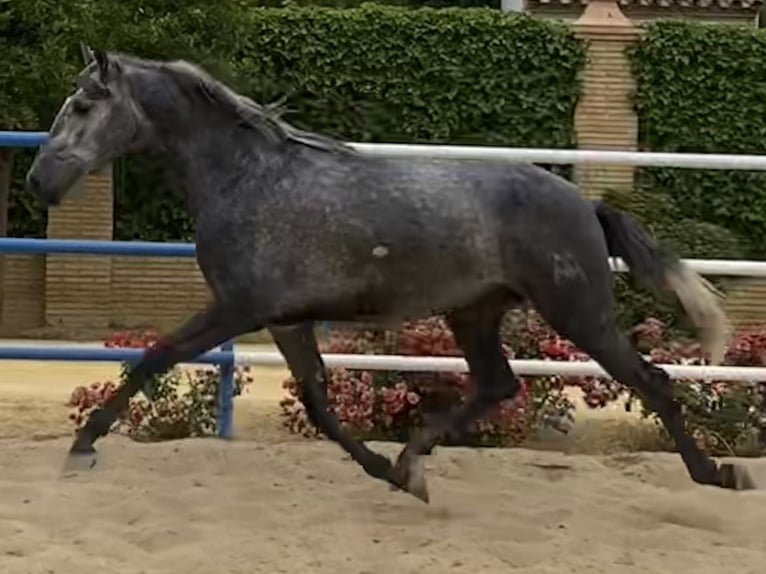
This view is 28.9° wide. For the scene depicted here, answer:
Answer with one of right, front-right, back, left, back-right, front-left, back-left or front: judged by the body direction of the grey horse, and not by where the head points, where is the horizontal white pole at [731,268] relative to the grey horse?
back-right

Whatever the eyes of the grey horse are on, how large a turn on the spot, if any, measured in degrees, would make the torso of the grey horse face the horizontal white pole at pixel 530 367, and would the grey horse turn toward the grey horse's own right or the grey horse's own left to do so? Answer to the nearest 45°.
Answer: approximately 135° to the grey horse's own right

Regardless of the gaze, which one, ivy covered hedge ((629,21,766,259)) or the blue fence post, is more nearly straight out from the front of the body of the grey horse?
the blue fence post

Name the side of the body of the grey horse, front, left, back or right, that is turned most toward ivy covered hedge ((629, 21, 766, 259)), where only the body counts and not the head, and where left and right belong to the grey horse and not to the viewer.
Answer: right

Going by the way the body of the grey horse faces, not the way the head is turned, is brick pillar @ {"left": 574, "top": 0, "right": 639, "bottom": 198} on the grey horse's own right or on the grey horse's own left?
on the grey horse's own right

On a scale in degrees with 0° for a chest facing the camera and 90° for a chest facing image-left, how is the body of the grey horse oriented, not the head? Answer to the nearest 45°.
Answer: approximately 90°
